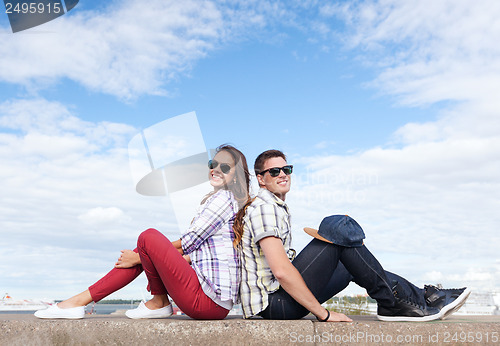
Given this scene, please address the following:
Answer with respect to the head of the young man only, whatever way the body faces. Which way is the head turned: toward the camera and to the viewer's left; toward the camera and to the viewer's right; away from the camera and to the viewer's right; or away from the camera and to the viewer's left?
toward the camera and to the viewer's right

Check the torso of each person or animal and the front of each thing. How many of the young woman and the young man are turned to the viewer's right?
1

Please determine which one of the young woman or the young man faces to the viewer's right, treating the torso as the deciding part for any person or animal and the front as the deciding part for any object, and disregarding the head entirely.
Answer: the young man

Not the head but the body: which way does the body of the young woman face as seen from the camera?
to the viewer's left

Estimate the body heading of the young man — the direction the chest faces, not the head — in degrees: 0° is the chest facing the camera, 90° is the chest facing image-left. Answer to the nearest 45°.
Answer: approximately 270°
